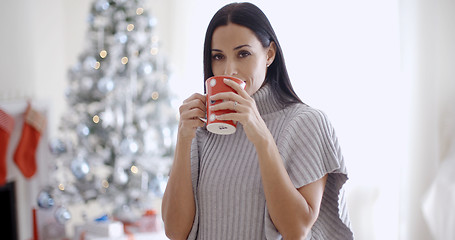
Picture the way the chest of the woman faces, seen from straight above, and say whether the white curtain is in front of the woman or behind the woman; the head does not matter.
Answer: behind

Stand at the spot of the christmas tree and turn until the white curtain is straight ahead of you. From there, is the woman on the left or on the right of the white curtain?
right

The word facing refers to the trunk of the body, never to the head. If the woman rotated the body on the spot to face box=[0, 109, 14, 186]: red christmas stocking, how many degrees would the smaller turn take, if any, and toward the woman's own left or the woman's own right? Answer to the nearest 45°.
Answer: approximately 90° to the woman's own right

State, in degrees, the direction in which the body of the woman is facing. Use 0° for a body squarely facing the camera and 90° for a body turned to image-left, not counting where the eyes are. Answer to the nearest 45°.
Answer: approximately 45°

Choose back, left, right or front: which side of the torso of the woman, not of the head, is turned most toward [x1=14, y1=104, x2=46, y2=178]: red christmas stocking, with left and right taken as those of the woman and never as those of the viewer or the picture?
right

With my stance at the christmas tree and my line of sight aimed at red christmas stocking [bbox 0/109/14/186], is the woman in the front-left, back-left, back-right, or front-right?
back-left
